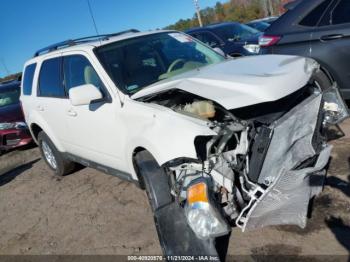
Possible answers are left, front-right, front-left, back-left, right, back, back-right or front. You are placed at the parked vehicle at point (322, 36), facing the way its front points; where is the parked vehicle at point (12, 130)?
back

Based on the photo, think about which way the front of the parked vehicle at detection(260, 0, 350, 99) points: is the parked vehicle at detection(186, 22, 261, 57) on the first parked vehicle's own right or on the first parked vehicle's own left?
on the first parked vehicle's own left

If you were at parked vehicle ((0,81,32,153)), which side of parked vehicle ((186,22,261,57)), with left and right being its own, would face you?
right

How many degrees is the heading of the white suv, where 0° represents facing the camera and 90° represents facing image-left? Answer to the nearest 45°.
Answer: approximately 315°

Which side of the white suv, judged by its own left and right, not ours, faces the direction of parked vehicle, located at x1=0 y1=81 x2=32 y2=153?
back

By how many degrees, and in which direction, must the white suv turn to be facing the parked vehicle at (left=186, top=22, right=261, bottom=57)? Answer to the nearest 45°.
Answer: approximately 135° to its left

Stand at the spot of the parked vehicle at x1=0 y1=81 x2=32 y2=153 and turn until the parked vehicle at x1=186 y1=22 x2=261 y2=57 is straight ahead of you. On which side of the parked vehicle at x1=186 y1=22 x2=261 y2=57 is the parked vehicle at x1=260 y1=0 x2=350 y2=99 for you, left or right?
right

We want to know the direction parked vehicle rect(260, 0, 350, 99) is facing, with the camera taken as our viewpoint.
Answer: facing to the right of the viewer

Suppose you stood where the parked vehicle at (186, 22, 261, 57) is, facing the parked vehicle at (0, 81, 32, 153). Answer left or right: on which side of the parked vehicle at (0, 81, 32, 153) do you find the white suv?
left

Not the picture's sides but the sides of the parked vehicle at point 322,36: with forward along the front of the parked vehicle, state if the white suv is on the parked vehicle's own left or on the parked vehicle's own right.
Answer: on the parked vehicle's own right

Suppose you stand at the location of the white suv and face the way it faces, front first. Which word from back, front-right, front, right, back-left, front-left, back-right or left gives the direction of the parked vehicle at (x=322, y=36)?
left
